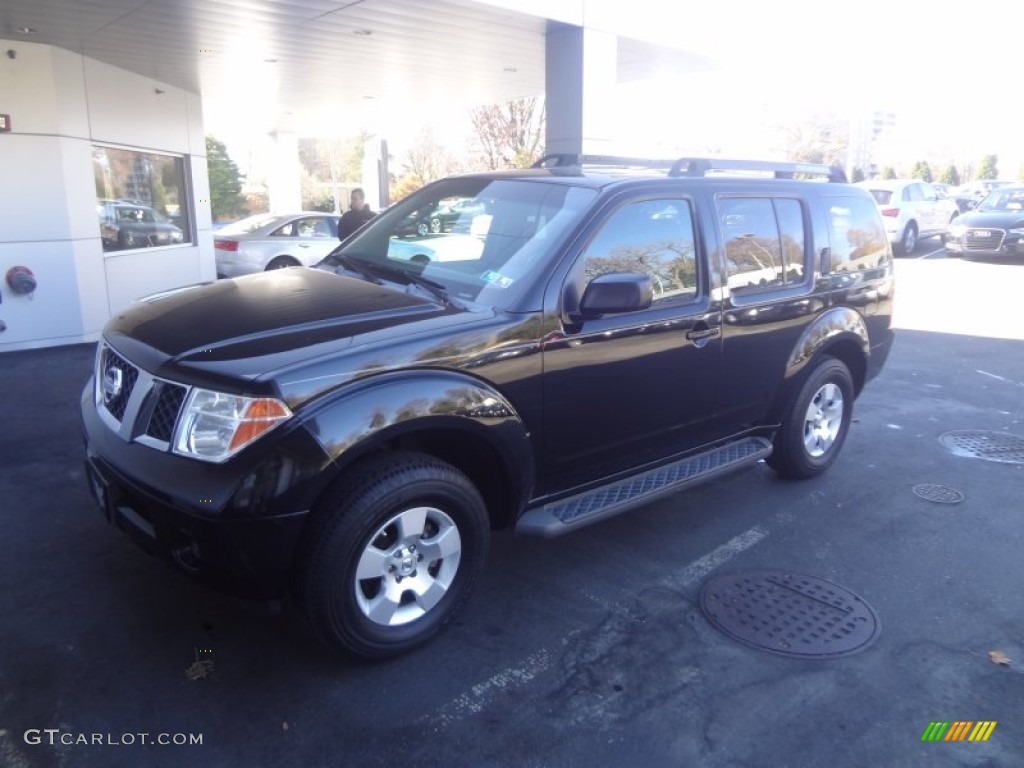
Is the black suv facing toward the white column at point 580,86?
no

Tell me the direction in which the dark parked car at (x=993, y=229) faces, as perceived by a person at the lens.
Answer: facing the viewer and to the left of the viewer

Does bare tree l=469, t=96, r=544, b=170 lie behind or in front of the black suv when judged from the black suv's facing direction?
behind

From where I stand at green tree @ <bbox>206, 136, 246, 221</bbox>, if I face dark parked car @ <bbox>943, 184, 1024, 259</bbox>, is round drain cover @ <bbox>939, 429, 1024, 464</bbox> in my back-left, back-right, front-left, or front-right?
front-right

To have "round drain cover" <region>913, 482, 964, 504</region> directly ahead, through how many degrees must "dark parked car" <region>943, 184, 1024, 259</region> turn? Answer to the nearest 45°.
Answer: approximately 45° to its left

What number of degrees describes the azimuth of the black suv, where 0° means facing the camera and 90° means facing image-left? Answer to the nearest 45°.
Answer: approximately 45°

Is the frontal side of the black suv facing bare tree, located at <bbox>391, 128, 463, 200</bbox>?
no

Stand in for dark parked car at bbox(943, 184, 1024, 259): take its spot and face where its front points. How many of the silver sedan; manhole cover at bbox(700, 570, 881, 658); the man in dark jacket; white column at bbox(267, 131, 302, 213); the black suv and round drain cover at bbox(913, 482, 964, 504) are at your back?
0

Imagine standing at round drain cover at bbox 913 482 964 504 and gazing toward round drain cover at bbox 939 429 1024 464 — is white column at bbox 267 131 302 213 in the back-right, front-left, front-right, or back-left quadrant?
front-left

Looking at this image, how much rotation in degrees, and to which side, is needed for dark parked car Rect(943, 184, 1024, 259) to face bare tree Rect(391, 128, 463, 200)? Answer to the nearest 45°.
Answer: approximately 90° to its right

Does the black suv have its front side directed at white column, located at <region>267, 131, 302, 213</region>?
no

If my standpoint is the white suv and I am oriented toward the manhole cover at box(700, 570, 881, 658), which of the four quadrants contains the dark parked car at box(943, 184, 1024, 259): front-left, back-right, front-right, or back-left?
front-left

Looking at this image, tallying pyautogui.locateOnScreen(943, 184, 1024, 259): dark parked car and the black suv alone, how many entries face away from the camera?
0
